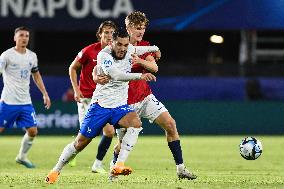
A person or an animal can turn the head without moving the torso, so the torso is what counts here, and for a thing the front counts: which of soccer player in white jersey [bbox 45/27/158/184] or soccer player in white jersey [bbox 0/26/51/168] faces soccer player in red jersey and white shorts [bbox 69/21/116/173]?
soccer player in white jersey [bbox 0/26/51/168]

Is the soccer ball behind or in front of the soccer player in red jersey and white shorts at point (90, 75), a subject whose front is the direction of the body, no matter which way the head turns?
in front

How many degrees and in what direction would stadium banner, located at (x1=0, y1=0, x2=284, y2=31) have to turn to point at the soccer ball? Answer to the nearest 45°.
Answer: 0° — it already faces it

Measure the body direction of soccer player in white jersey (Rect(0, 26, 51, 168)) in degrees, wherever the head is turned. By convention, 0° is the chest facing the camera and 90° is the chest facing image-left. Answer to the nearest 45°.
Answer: approximately 315°

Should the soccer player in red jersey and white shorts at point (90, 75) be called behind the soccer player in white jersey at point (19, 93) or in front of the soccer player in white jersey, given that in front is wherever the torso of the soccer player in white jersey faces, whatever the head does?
in front

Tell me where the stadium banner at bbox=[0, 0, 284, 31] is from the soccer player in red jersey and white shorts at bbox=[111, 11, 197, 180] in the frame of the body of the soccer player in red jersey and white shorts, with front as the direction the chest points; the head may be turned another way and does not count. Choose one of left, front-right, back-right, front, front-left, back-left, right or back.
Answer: back-left

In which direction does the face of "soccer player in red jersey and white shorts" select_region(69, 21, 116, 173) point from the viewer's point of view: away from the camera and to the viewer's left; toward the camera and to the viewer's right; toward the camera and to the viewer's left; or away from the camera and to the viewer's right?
toward the camera and to the viewer's right

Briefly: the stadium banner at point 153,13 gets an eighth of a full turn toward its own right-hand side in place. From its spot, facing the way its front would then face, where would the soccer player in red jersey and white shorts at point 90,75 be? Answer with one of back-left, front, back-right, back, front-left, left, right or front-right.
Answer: front-left

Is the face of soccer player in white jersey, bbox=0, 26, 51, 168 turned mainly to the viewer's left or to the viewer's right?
to the viewer's right

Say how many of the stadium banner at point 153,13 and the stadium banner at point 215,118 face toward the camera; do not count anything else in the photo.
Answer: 2
